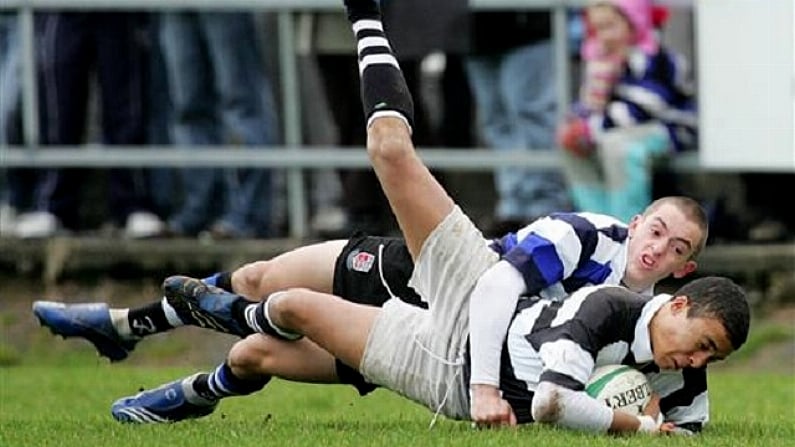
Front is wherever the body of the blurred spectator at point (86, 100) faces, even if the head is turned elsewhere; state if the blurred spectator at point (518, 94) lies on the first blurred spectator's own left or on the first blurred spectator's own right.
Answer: on the first blurred spectator's own left

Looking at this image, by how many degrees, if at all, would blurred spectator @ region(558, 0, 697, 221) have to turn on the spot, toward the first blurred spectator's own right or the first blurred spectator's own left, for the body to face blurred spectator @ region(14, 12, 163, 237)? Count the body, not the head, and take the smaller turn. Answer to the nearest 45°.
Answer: approximately 45° to the first blurred spectator's own right

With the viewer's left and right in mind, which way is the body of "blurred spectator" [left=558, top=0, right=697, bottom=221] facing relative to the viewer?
facing the viewer and to the left of the viewer

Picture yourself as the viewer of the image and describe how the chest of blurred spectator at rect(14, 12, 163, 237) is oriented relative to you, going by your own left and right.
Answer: facing the viewer

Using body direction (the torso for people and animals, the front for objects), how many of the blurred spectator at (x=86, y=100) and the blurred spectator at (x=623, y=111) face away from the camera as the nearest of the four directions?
0

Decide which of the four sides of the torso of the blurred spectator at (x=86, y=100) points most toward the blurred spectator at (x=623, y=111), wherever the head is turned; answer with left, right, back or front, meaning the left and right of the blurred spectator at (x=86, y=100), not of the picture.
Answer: left
